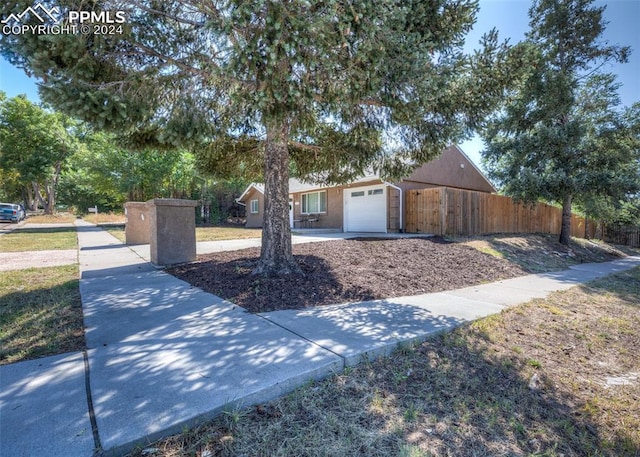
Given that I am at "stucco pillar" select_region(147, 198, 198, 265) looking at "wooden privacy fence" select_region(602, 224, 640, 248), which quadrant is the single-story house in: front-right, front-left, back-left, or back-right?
front-left

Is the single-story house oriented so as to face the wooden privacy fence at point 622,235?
no

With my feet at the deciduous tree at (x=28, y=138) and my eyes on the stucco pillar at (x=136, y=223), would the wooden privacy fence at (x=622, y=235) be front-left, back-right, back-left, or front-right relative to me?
front-left

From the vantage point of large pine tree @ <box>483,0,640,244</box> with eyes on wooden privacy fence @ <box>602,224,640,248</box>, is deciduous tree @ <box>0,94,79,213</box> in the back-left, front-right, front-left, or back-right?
back-left

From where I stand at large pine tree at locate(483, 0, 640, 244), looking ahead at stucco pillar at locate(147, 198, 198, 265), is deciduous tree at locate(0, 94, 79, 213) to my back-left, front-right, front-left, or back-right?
front-right

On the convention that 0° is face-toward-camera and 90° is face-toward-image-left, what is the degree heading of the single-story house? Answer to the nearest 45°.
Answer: approximately 45°

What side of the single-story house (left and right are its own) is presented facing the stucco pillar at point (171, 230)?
front

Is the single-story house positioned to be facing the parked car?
no

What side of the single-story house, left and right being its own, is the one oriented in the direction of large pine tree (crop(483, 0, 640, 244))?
left

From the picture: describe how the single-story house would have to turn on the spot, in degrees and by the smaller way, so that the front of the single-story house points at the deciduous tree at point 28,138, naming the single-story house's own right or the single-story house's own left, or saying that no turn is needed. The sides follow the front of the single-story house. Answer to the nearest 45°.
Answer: approximately 45° to the single-story house's own right

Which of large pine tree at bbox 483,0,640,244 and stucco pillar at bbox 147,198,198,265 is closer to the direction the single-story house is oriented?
the stucco pillar

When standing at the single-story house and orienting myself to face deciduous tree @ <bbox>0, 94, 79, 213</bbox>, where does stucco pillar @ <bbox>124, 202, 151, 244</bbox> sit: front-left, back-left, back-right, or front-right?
front-left

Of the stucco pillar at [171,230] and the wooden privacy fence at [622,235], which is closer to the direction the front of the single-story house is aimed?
the stucco pillar

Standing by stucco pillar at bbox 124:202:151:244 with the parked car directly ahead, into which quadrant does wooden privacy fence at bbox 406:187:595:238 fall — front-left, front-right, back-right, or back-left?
back-right

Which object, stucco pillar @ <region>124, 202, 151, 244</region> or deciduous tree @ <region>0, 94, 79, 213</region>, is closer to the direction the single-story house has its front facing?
the stucco pillar

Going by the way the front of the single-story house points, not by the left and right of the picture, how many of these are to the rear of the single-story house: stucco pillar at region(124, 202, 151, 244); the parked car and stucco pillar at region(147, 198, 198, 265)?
0

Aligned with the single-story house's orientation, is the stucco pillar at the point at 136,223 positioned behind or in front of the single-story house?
in front
